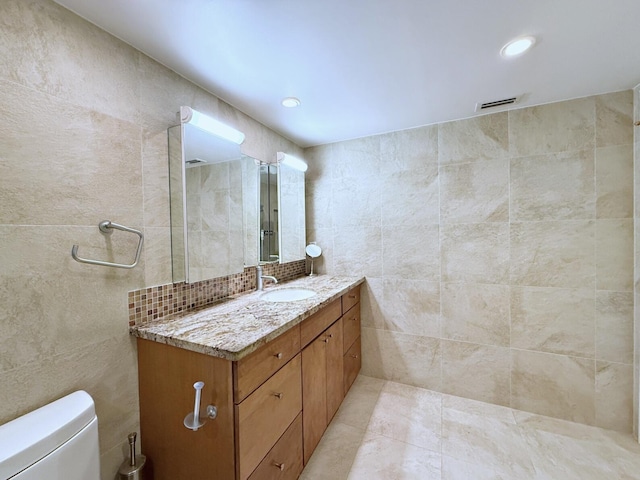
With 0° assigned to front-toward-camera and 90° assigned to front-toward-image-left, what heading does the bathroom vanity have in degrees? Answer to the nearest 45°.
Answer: approximately 315°

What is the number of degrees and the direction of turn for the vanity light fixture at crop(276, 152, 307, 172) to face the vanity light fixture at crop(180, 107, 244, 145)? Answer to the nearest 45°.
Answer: approximately 90° to its right

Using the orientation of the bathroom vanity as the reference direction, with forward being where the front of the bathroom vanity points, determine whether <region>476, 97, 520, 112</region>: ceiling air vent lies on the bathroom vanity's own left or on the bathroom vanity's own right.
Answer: on the bathroom vanity's own left

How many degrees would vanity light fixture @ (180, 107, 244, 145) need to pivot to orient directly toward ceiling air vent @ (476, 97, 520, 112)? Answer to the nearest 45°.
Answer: approximately 45° to its left

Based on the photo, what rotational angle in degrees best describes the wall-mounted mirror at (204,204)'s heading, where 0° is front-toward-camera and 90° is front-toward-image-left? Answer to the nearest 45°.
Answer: approximately 315°

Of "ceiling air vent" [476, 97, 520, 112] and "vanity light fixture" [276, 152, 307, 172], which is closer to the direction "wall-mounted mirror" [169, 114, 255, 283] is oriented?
the ceiling air vent

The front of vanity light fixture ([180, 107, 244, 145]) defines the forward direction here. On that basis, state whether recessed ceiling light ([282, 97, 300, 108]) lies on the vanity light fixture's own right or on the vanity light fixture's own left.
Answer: on the vanity light fixture's own left
